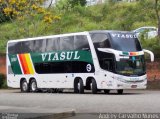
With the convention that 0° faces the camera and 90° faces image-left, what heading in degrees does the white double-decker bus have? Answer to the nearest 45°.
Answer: approximately 315°
